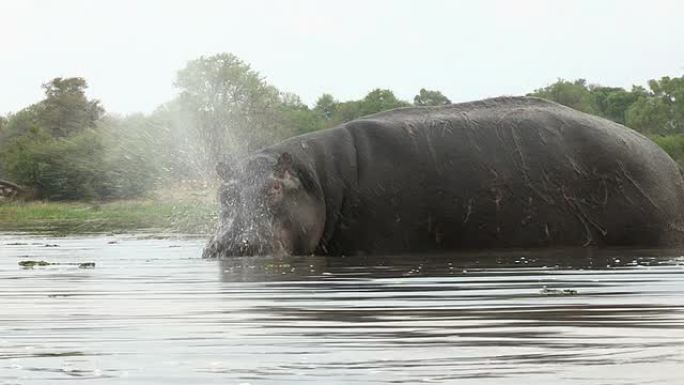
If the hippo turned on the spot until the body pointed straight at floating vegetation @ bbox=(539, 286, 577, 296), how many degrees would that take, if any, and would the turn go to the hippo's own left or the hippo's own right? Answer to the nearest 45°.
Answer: approximately 90° to the hippo's own left

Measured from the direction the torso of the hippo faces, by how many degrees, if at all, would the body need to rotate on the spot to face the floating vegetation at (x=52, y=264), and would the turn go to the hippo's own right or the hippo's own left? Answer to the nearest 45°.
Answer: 0° — it already faces it

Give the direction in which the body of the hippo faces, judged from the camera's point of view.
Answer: to the viewer's left
